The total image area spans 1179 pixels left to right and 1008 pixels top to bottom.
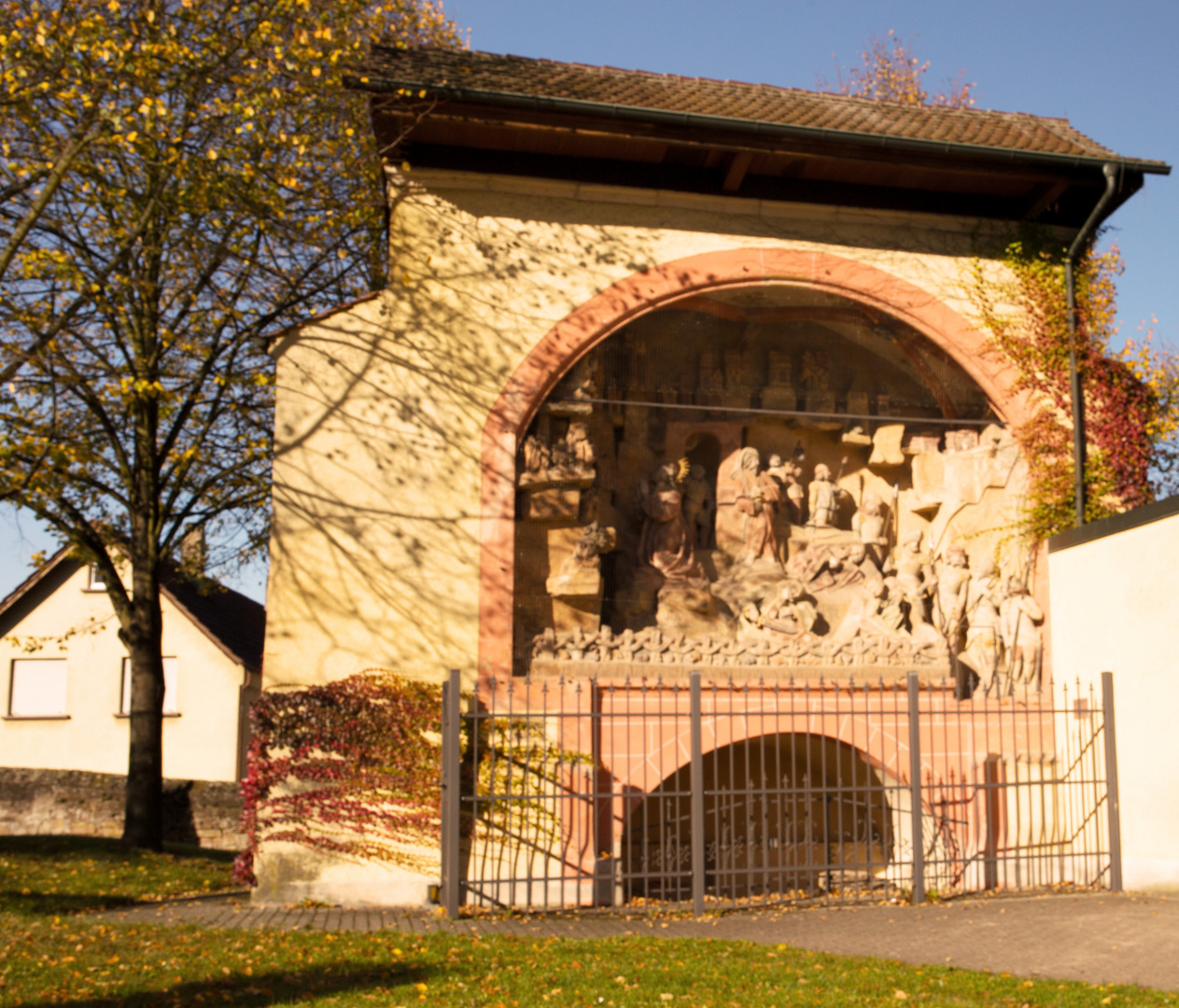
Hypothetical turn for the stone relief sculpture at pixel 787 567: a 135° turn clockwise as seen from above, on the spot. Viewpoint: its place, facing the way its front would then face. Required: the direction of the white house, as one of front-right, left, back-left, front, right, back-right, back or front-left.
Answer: front

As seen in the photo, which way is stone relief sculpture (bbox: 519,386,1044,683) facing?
toward the camera

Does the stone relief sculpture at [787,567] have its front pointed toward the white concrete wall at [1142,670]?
no

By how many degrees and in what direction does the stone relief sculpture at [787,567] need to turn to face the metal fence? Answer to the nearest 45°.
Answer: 0° — it already faces it
